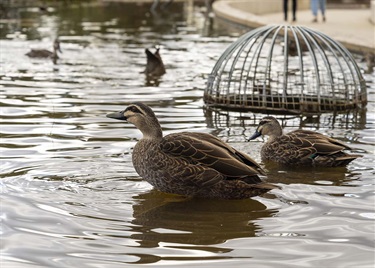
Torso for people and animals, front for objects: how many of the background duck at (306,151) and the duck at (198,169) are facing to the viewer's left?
2

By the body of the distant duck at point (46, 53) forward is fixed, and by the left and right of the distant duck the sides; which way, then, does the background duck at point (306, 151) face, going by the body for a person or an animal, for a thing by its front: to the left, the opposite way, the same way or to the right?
the opposite way

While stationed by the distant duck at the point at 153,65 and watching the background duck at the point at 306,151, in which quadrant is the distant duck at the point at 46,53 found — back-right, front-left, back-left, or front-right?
back-right

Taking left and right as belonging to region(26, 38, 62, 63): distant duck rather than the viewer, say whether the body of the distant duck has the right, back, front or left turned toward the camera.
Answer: right

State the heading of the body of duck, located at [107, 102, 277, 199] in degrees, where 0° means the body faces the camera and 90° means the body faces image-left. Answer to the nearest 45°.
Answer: approximately 90°

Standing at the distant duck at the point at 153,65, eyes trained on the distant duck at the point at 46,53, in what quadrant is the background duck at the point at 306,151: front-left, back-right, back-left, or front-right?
back-left

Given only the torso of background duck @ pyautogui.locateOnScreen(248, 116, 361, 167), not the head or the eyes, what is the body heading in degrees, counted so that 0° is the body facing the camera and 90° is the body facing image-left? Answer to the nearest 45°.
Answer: approximately 90°
